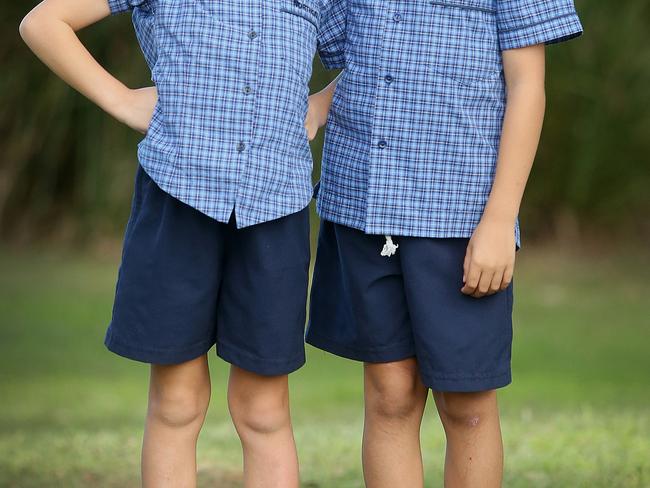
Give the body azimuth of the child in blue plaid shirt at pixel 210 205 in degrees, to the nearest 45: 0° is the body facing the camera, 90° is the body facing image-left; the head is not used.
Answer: approximately 0°
